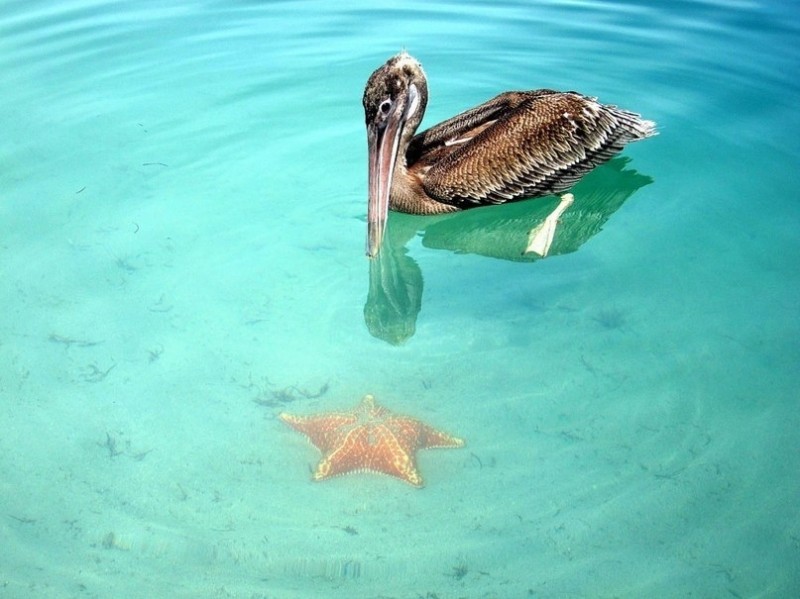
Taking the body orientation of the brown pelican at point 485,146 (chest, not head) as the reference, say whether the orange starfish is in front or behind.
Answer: in front

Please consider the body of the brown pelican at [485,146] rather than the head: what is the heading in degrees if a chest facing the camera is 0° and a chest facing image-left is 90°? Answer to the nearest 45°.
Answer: approximately 45°
